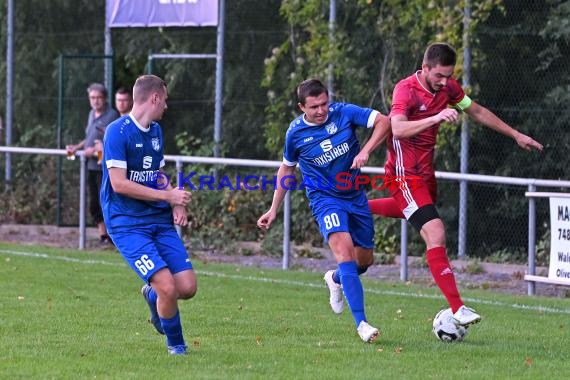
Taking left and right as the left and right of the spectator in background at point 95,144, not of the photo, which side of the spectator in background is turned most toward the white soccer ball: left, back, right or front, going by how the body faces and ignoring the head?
front

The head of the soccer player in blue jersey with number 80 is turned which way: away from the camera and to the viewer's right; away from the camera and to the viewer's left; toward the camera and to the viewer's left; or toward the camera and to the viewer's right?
toward the camera and to the viewer's right

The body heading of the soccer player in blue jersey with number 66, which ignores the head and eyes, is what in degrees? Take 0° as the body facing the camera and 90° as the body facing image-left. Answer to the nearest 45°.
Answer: approximately 315°

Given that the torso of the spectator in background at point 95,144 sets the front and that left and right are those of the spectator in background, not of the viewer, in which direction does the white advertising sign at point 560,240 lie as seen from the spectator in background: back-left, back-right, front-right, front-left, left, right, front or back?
front-left
